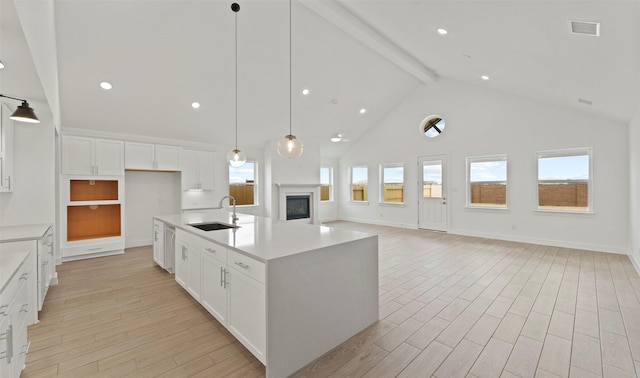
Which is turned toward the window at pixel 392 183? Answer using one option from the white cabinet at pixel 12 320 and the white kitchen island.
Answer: the white cabinet

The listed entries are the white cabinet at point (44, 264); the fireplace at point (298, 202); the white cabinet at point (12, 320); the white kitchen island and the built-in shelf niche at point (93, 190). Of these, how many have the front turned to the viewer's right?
2

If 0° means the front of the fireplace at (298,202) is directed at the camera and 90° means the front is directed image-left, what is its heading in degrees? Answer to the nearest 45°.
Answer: approximately 0°

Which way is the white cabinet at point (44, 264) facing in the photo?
to the viewer's right

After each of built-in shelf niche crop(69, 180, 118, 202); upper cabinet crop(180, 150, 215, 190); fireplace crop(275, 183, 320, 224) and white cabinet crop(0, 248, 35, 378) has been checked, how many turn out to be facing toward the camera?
3

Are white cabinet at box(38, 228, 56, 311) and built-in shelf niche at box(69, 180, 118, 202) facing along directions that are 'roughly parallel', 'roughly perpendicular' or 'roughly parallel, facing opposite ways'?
roughly perpendicular

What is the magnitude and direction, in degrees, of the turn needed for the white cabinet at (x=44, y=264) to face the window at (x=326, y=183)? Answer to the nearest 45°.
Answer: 0° — it already faces it

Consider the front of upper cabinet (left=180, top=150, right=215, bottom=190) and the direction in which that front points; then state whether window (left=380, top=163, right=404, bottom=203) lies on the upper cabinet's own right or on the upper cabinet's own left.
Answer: on the upper cabinet's own left

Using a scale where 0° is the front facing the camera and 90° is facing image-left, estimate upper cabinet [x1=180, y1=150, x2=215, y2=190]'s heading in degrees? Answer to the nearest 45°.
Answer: approximately 0°

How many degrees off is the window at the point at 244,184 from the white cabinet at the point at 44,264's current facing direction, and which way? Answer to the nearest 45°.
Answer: approximately 45° to its left

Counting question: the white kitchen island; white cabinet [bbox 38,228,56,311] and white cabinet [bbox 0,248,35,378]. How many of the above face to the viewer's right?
2

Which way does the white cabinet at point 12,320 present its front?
to the viewer's right

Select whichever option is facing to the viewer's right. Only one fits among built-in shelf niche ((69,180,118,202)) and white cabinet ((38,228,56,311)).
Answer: the white cabinet
